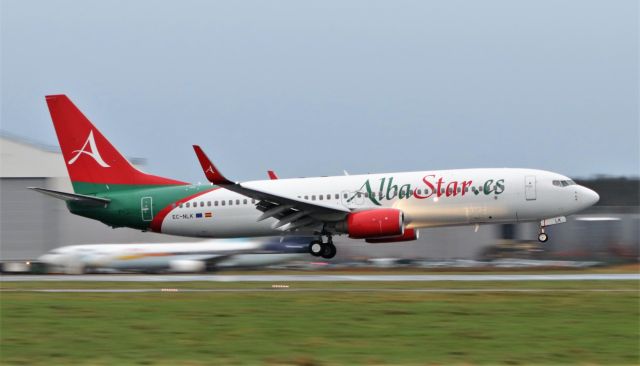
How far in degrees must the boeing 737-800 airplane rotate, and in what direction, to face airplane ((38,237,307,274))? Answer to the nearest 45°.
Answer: approximately 135° to its left

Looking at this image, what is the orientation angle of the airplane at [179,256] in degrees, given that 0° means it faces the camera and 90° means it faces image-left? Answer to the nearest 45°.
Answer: approximately 90°

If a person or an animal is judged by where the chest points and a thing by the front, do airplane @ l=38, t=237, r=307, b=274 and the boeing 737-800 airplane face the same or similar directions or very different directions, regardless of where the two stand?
very different directions

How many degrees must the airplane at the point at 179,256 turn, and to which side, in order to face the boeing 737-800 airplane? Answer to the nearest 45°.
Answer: approximately 135° to its left

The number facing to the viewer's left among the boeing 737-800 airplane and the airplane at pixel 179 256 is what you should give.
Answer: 1

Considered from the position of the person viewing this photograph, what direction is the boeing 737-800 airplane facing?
facing to the right of the viewer

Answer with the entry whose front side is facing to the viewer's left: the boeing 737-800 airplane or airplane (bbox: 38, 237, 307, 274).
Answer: the airplane
